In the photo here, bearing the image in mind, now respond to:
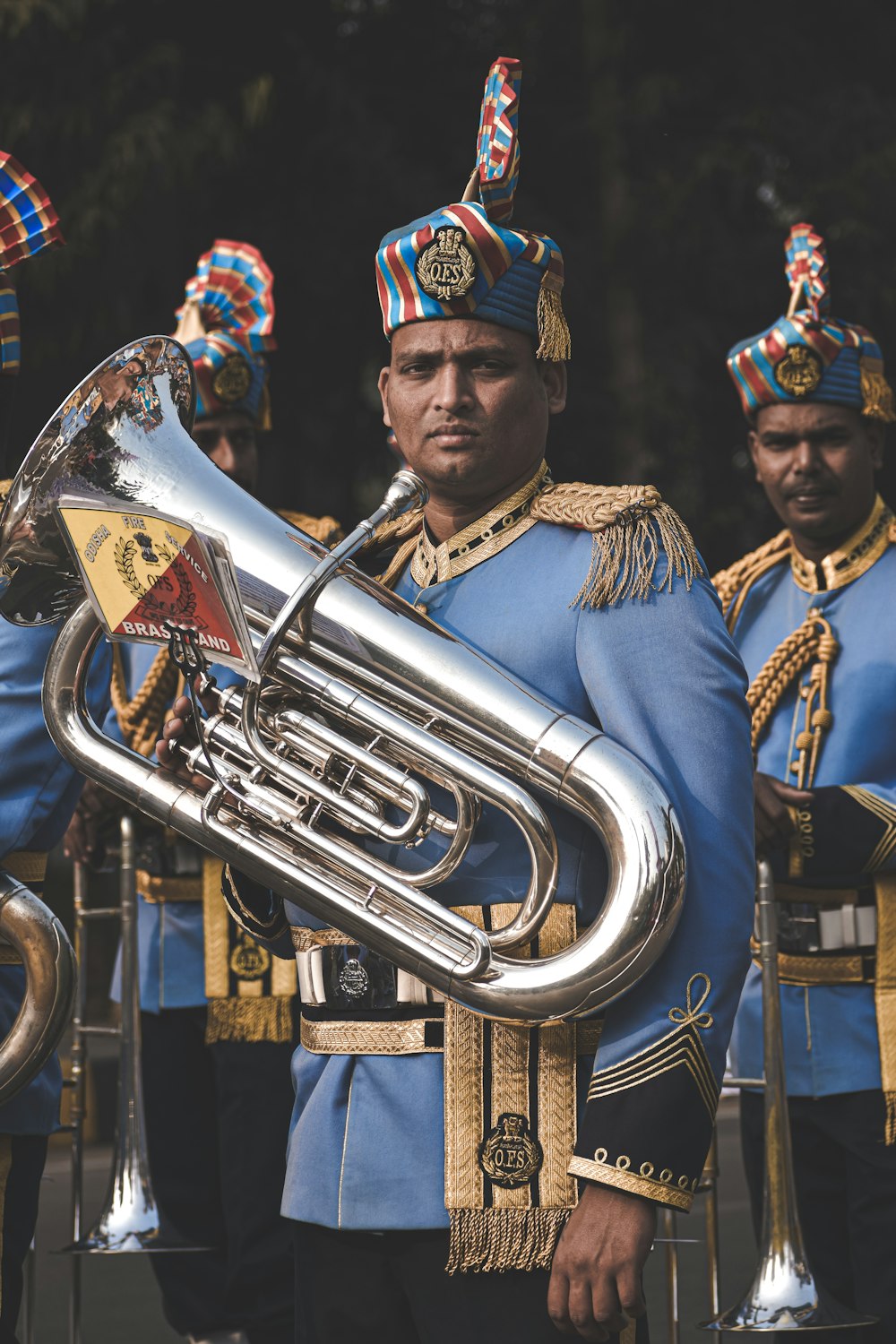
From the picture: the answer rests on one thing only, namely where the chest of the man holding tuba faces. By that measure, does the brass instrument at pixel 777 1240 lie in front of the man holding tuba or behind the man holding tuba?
behind

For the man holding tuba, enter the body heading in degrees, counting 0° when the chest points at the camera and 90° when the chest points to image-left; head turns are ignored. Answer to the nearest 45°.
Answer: approximately 45°

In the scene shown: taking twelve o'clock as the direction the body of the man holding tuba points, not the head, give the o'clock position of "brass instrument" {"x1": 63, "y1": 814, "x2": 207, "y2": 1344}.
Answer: The brass instrument is roughly at 4 o'clock from the man holding tuba.

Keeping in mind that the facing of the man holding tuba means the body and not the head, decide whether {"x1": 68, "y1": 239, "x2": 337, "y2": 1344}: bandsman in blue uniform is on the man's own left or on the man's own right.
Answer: on the man's own right

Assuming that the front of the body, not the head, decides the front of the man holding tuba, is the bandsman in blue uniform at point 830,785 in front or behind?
behind

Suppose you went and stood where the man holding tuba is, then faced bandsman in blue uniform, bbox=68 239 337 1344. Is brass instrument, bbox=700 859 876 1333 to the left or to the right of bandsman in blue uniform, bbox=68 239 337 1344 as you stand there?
right

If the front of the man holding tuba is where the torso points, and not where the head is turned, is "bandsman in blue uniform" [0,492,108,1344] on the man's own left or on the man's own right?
on the man's own right

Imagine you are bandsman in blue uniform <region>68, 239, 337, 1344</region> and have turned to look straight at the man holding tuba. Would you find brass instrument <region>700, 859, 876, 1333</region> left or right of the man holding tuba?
left
